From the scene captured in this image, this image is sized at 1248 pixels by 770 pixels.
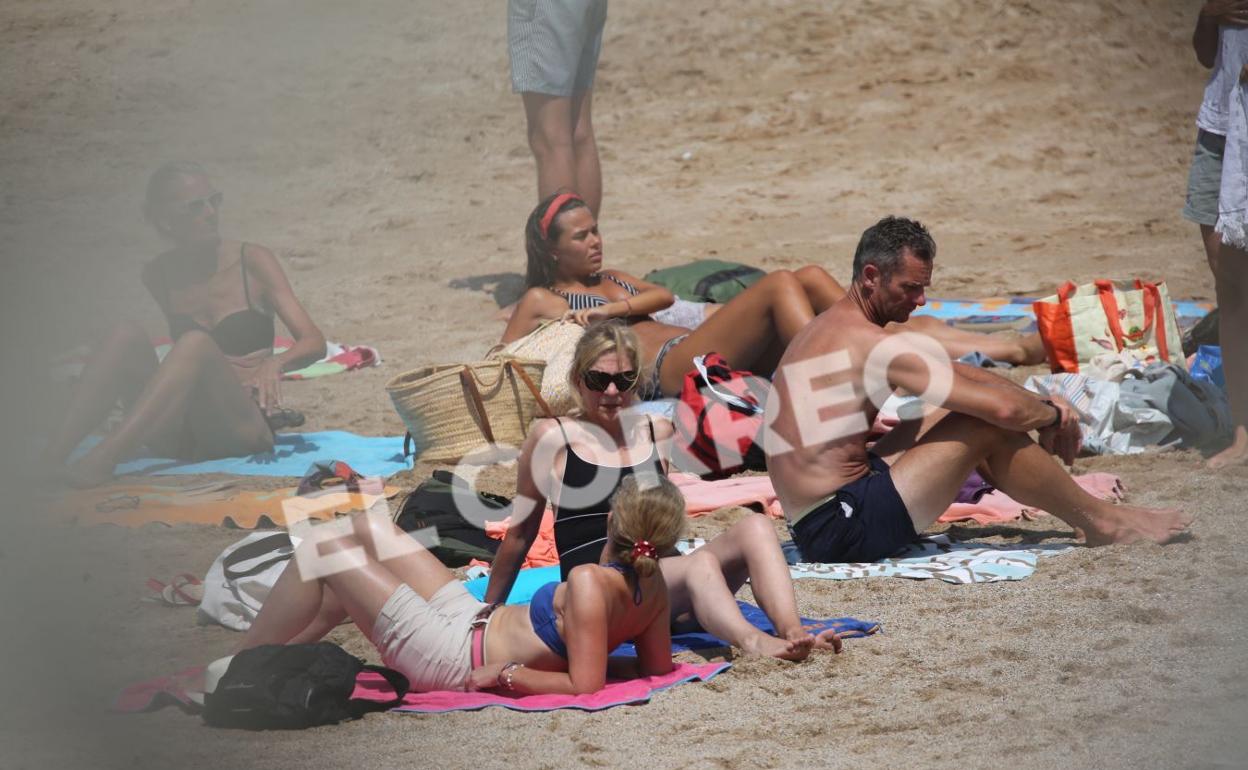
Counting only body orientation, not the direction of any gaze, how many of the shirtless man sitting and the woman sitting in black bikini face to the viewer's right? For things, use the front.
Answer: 1

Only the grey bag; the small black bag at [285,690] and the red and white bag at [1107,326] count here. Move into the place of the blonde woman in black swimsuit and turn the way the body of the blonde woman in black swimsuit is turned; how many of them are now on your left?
2

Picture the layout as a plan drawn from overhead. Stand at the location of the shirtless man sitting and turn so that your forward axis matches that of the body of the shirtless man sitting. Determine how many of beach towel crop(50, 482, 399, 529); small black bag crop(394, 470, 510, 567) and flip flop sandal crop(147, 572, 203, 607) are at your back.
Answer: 3

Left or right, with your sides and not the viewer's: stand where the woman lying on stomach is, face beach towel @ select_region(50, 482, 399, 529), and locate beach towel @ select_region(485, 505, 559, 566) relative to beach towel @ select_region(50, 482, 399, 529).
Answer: right

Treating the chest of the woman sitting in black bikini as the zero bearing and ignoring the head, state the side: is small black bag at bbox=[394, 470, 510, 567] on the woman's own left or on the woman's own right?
on the woman's own left

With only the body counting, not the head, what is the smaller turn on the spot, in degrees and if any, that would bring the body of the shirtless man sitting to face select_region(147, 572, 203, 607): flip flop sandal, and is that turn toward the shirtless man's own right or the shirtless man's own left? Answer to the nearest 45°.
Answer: approximately 180°

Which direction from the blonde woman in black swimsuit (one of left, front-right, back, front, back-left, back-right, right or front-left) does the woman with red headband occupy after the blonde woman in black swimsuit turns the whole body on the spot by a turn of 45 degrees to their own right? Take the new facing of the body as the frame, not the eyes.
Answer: back

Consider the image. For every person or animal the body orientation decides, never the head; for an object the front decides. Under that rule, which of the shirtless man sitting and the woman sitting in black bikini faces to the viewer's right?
the shirtless man sitting

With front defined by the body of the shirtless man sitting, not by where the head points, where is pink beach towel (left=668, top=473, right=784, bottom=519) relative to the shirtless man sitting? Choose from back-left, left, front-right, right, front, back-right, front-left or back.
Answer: back-left

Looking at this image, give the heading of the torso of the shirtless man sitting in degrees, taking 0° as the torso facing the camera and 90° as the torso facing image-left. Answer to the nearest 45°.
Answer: approximately 270°

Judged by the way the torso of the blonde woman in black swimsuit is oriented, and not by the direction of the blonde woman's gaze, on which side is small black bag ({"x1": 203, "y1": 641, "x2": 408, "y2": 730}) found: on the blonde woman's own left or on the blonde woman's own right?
on the blonde woman's own right
